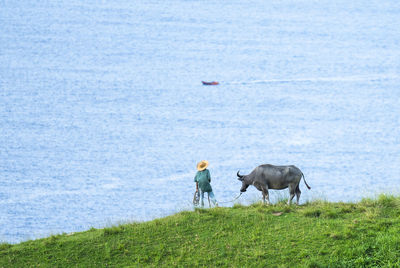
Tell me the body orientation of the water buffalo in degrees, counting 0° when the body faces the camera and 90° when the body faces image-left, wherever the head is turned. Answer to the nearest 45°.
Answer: approximately 90°
